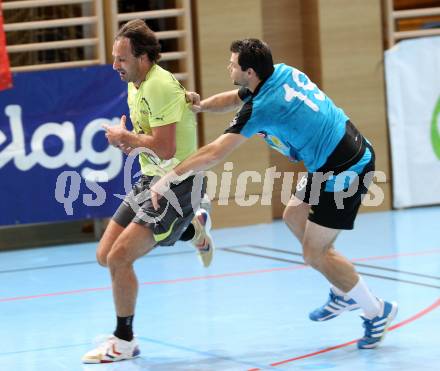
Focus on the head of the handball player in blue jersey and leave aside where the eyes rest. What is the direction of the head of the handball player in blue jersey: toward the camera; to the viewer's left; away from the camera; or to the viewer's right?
to the viewer's left

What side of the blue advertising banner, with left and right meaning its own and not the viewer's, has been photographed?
front

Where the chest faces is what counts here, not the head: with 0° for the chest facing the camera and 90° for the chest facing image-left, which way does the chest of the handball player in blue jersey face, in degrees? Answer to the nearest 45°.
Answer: approximately 90°

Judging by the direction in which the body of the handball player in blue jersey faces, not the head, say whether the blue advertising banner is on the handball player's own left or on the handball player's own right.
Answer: on the handball player's own right

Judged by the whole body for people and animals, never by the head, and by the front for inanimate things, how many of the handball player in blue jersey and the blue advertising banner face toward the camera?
1

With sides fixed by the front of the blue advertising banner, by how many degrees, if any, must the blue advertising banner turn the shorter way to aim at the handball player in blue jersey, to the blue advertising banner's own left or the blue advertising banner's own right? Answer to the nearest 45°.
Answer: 0° — it already faces them

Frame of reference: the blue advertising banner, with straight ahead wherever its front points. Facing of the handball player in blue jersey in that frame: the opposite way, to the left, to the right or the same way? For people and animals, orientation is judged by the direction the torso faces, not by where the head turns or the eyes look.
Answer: to the right
